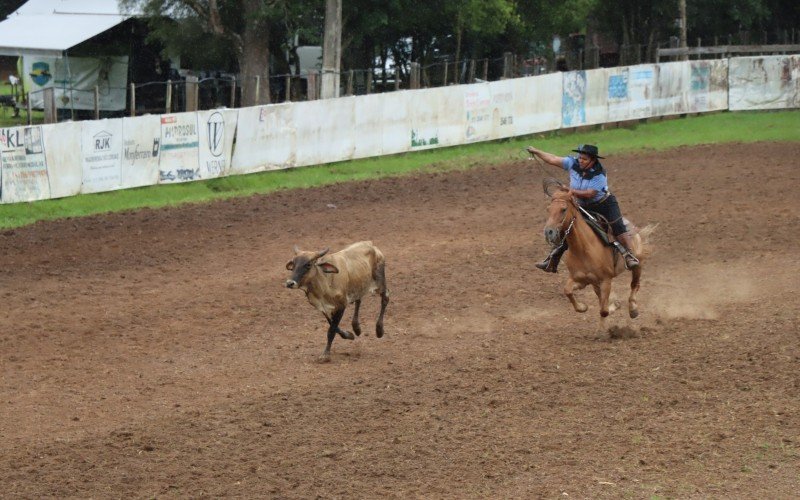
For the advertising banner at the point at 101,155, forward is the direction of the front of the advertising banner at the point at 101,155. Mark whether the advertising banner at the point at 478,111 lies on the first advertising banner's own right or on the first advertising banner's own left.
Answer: on the first advertising banner's own left

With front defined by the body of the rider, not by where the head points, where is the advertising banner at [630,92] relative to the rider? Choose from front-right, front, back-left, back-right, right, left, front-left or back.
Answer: back-right

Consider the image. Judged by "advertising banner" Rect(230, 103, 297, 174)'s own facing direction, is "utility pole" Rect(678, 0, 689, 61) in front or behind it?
behind

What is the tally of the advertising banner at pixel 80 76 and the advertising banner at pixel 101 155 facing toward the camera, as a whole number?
2

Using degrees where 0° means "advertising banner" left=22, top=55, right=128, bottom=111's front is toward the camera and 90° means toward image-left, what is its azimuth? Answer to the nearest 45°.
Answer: approximately 0°

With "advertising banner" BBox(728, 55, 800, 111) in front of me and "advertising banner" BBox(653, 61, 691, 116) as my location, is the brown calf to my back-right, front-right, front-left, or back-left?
back-right

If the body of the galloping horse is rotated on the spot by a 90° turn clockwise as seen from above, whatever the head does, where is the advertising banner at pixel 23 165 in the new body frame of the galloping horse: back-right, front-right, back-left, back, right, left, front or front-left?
front

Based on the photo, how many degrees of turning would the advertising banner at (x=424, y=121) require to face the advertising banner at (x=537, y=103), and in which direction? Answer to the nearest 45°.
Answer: approximately 135° to its left

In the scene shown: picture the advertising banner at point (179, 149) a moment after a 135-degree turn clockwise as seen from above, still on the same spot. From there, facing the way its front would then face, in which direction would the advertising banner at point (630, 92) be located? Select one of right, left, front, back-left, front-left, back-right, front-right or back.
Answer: right

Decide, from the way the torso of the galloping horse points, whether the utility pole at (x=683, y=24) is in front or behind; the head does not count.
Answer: behind

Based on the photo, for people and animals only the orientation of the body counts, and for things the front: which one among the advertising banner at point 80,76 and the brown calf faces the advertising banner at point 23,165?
the advertising banner at point 80,76

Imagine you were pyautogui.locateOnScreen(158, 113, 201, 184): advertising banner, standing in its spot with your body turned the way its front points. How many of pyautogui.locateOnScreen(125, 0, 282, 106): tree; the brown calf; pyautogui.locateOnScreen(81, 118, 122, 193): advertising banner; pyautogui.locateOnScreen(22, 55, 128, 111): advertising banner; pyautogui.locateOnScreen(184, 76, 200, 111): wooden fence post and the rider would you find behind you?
3

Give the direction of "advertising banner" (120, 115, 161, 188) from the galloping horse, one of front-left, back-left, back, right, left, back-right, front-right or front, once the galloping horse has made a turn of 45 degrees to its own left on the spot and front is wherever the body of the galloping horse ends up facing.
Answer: back-right
